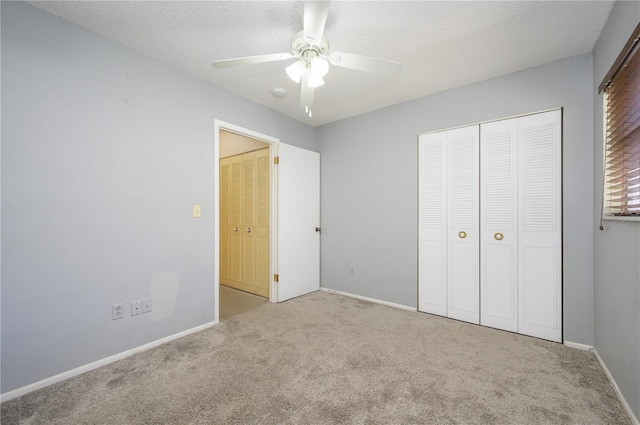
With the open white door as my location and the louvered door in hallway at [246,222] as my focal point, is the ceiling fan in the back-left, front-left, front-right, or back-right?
back-left

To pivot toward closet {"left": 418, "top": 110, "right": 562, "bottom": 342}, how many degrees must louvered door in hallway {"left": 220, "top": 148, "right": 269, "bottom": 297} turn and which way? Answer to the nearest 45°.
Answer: approximately 90° to its left

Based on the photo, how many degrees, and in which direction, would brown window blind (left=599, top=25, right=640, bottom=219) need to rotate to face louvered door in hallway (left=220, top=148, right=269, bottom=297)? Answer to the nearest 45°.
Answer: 0° — it already faces it

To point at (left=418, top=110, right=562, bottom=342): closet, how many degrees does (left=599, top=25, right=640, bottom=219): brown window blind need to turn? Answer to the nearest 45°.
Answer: approximately 45° to its right

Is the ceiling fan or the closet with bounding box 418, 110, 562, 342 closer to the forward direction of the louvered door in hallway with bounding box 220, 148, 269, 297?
the ceiling fan

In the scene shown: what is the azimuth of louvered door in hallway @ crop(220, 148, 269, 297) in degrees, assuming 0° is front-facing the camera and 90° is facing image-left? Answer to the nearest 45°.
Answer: approximately 45°

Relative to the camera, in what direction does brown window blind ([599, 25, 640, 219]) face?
facing to the left of the viewer
